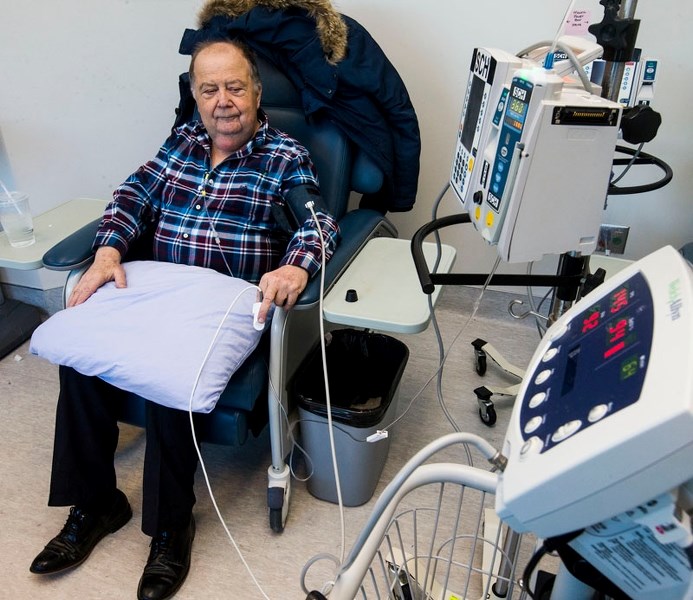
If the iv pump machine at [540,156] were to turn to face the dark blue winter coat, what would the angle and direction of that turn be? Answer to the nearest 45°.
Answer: approximately 90° to its right

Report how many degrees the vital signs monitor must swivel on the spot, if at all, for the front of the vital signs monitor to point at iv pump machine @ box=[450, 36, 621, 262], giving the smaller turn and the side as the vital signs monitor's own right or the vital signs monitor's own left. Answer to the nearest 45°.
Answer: approximately 135° to the vital signs monitor's own right

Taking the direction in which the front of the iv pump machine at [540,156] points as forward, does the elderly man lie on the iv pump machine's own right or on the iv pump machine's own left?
on the iv pump machine's own right

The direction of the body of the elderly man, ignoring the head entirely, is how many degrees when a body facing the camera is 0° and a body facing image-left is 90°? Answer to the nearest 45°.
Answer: approximately 45°

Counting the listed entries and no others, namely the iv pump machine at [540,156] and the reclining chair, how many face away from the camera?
0

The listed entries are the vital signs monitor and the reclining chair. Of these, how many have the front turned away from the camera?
0

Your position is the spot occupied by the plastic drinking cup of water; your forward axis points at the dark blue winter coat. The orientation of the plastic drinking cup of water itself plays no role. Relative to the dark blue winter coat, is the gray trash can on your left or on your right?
right

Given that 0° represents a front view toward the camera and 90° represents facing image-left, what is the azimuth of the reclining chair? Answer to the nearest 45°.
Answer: approximately 45°

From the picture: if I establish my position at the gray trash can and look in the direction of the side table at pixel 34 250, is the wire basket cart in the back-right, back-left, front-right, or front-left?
back-left

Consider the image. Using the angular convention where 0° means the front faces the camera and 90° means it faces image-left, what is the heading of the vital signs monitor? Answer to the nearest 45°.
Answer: approximately 45°

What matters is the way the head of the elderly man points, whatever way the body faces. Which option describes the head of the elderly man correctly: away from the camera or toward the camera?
toward the camera

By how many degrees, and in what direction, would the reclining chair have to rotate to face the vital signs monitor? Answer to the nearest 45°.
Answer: approximately 45° to its left

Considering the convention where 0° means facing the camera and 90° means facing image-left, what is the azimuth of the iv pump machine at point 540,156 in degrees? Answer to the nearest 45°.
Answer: approximately 45°

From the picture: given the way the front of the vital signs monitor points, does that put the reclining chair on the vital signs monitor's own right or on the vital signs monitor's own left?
on the vital signs monitor's own right

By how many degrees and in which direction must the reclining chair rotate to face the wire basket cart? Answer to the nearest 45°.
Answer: approximately 45° to its left
